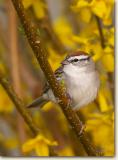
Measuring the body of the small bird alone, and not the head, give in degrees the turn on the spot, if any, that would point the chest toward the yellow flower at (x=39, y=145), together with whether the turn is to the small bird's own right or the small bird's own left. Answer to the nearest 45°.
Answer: approximately 135° to the small bird's own right

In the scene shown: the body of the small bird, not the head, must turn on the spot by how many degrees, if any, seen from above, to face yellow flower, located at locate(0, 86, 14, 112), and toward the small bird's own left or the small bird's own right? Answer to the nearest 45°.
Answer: approximately 135° to the small bird's own right

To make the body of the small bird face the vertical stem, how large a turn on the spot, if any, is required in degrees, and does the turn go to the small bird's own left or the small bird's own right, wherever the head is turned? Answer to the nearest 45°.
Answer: approximately 180°

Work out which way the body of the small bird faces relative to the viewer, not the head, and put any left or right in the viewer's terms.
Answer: facing the viewer and to the right of the viewer
